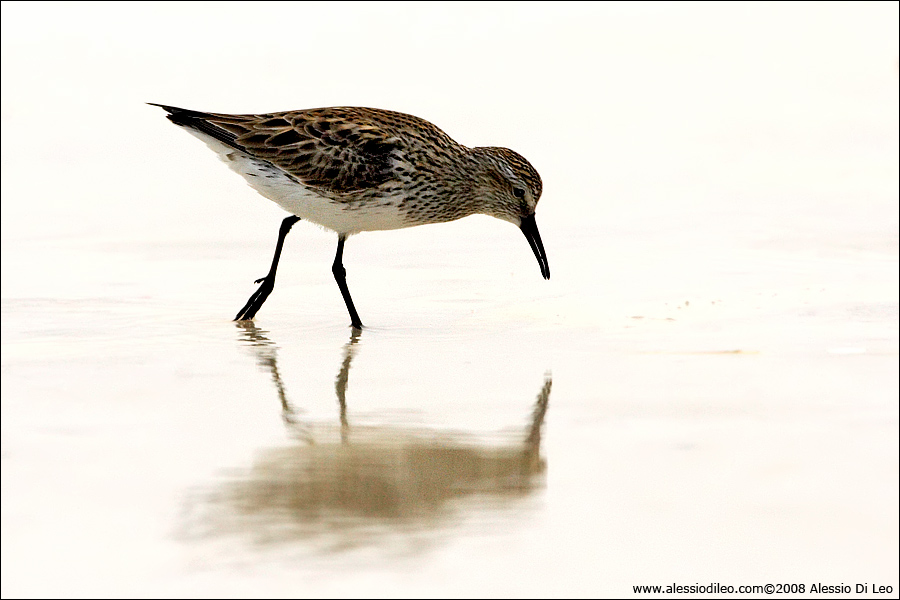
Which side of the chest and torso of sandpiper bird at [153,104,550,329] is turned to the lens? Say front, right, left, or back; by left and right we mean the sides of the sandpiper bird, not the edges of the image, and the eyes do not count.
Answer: right
